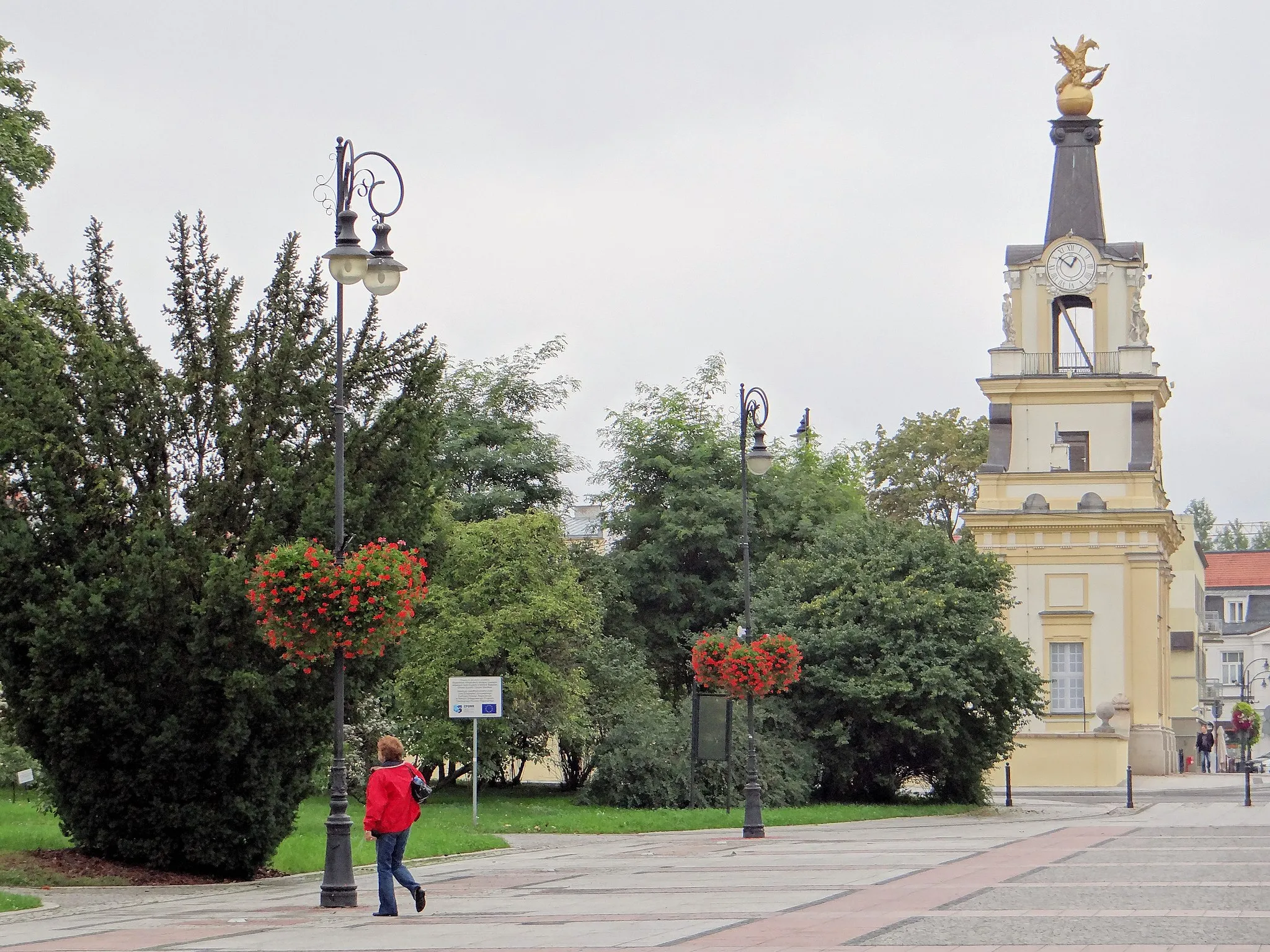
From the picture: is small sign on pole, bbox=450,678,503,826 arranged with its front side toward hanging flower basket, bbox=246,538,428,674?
yes

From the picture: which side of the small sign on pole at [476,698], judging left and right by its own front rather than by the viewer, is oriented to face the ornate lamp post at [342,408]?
front

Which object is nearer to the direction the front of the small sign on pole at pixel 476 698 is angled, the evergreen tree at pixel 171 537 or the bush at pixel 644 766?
the evergreen tree

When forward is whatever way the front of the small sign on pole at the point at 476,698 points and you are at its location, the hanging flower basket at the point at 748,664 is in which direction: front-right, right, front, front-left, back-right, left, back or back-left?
left

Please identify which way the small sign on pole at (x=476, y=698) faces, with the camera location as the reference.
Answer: facing the viewer

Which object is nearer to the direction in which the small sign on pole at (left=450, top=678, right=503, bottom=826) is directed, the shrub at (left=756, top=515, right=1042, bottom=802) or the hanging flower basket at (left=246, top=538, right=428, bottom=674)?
the hanging flower basket

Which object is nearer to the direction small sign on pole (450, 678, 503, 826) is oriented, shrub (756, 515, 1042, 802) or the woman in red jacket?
the woman in red jacket

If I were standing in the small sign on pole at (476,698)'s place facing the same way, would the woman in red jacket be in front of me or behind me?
in front

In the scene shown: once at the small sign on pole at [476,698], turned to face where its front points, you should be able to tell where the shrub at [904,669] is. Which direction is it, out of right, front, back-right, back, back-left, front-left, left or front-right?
back-left

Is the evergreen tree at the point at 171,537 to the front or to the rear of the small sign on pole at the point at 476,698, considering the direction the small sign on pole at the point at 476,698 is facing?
to the front

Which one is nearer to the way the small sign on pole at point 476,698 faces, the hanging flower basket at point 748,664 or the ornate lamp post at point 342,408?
the ornate lamp post
